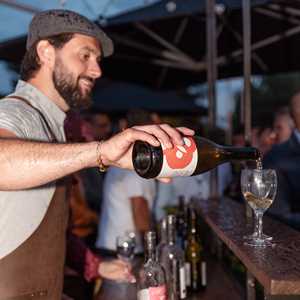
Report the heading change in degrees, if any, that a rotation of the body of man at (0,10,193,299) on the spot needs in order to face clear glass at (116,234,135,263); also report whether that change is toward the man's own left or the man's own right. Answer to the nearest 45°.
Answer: approximately 45° to the man's own left

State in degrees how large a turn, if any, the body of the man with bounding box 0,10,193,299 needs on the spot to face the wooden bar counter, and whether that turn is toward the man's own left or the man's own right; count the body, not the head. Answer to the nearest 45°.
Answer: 0° — they already face it

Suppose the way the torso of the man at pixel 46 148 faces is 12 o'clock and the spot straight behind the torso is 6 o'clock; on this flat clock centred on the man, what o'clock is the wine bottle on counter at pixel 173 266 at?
The wine bottle on counter is roughly at 11 o'clock from the man.

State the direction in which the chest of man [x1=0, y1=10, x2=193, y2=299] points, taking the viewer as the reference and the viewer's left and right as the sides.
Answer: facing to the right of the viewer

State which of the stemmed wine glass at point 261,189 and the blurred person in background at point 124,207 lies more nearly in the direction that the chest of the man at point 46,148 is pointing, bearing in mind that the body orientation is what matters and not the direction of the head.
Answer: the stemmed wine glass

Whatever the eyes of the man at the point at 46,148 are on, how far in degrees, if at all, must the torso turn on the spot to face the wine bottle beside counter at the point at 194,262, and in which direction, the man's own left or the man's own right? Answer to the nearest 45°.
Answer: approximately 45° to the man's own left

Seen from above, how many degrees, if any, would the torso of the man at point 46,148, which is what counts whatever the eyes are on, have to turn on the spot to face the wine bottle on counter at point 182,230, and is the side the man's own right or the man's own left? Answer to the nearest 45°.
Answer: approximately 45° to the man's own left

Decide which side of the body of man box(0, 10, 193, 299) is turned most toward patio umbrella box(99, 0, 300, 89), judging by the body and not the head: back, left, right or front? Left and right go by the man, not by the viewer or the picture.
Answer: left

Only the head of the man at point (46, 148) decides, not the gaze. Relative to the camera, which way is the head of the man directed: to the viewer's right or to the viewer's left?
to the viewer's right

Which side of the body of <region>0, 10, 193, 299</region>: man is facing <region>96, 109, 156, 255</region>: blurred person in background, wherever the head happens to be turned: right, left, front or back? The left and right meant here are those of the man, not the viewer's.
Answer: left

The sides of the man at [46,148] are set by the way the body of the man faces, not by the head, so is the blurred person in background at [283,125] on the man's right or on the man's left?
on the man's left

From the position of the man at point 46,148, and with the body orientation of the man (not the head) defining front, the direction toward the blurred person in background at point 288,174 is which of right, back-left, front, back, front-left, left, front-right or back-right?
front-left

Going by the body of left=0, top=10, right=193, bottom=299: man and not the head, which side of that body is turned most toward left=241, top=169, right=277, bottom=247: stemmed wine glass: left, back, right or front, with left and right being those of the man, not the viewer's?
front
